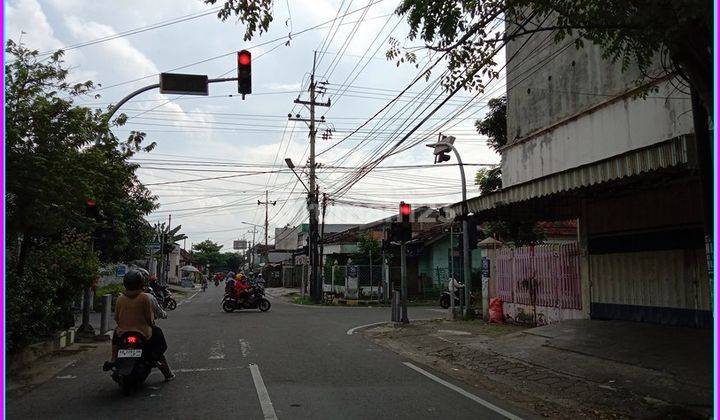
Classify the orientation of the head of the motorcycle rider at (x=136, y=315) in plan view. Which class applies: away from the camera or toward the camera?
away from the camera

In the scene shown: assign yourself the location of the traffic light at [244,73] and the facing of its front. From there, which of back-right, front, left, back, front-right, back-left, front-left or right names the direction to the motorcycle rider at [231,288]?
back

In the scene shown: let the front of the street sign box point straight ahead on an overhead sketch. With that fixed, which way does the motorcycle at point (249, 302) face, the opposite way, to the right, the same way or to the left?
to the left

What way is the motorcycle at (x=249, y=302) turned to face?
to the viewer's right

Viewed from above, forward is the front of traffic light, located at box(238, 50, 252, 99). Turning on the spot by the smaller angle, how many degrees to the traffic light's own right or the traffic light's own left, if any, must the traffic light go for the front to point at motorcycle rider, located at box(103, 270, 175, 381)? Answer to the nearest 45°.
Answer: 0° — it already faces them

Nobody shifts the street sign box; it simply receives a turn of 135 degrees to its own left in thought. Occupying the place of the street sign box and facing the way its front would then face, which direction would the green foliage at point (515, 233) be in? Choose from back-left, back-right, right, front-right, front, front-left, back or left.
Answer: front

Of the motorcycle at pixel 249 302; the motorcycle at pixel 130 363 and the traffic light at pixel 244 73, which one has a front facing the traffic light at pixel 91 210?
the motorcycle at pixel 130 363
